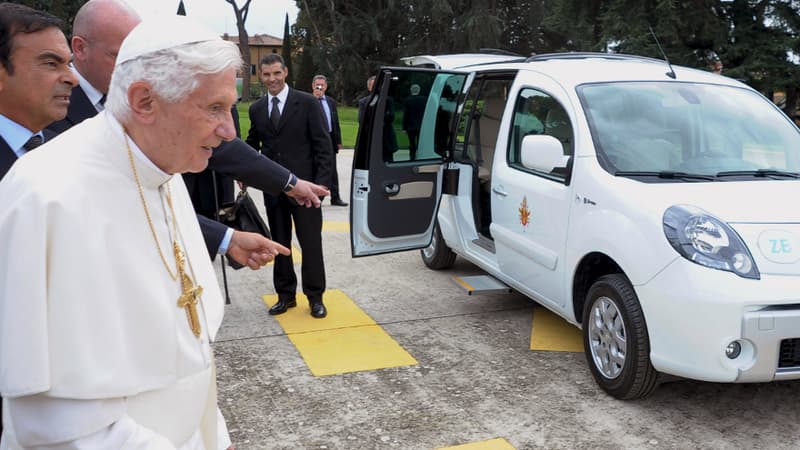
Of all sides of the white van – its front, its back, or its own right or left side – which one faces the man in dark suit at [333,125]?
back

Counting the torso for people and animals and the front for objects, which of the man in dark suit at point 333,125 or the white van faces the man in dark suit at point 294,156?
the man in dark suit at point 333,125

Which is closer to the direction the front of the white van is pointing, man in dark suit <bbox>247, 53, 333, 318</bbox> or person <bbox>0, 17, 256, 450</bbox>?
the person

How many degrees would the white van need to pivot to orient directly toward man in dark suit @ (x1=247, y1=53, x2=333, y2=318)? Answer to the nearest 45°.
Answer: approximately 135° to its right

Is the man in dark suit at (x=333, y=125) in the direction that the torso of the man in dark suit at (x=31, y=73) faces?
no

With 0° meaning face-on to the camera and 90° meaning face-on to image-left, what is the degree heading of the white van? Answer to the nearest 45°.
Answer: approximately 315°

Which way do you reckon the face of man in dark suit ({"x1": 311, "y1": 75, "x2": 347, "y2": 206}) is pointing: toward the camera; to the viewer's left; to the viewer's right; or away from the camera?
toward the camera

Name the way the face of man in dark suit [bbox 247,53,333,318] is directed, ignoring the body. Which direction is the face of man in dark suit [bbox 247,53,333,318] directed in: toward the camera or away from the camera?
toward the camera

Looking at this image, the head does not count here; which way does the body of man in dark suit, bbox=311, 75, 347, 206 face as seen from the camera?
toward the camera
